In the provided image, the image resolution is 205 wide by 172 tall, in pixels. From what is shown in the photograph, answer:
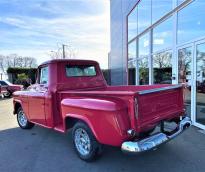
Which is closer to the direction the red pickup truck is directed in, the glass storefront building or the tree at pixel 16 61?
the tree

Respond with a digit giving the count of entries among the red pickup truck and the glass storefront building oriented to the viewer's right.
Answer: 0

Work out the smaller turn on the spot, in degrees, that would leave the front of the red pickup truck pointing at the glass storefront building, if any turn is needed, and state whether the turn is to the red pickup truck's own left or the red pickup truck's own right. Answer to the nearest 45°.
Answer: approximately 90° to the red pickup truck's own right

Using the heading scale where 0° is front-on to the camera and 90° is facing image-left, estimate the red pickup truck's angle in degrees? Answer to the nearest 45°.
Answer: approximately 135°

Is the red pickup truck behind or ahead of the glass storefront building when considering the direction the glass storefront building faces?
ahead

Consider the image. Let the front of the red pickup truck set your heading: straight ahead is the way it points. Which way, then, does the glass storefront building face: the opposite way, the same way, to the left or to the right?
to the left

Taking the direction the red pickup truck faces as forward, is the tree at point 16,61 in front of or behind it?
in front

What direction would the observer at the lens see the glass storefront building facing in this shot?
facing the viewer and to the left of the viewer

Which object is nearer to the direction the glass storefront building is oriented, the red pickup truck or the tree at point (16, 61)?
the red pickup truck

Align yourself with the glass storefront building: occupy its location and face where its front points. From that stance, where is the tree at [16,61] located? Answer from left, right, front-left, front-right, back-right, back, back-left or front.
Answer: right
